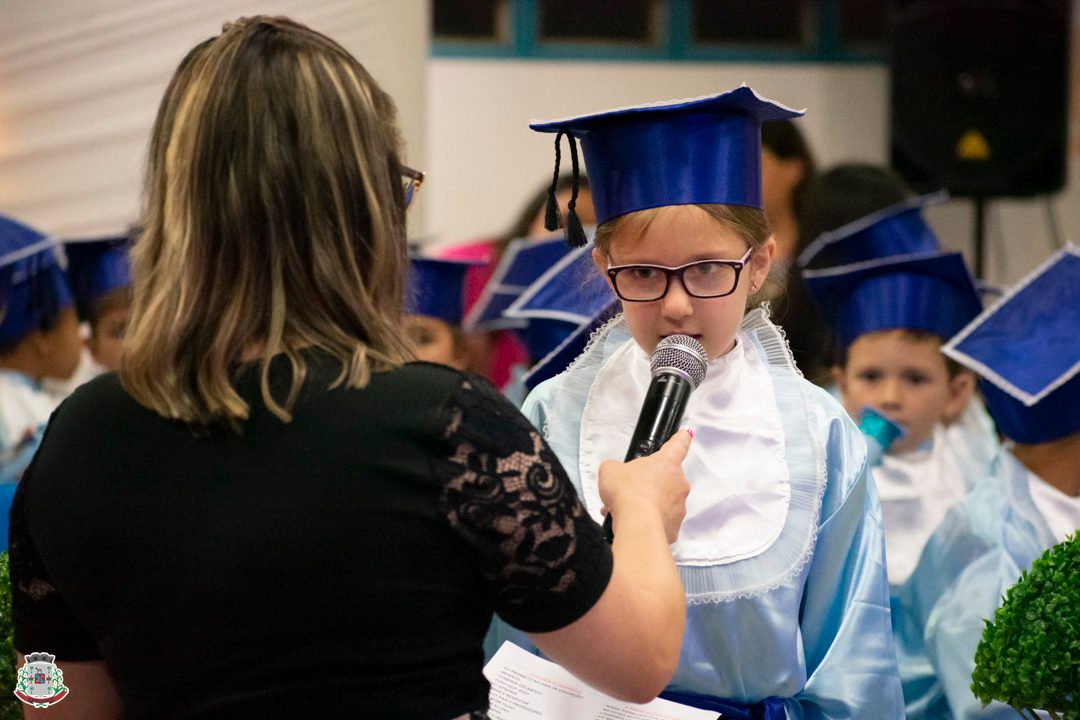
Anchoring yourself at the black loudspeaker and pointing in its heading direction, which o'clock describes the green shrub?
The green shrub is roughly at 12 o'clock from the black loudspeaker.

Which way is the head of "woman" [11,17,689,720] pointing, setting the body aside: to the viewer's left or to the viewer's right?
to the viewer's right

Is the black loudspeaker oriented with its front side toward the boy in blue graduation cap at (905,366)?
yes

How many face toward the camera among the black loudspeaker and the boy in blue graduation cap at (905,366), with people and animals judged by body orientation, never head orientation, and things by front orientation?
2

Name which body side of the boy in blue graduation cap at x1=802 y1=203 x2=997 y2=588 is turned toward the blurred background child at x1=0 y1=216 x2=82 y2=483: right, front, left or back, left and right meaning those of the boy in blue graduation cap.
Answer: right

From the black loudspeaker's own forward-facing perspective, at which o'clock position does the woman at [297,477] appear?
The woman is roughly at 12 o'clock from the black loudspeaker.

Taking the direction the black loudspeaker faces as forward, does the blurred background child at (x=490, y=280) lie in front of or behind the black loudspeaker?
in front

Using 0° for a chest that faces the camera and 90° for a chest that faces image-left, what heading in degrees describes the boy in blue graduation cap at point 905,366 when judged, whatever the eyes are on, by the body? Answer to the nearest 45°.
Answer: approximately 0°

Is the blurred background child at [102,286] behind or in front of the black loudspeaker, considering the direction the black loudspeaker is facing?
in front
